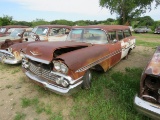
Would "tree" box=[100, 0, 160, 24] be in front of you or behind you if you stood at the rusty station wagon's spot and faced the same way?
behind

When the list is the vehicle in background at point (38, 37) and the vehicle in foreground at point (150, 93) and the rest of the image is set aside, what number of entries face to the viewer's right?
0

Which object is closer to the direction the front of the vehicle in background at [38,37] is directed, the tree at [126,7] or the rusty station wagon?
the rusty station wagon

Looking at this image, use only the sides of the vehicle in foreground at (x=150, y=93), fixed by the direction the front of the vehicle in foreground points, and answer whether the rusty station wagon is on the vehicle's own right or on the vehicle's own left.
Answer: on the vehicle's own right

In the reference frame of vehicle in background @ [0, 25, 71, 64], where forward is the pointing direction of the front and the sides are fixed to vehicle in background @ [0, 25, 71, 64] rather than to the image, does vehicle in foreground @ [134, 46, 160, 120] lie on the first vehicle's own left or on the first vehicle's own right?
on the first vehicle's own left

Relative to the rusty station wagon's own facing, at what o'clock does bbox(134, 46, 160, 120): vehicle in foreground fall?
The vehicle in foreground is roughly at 9 o'clock from the rusty station wagon.

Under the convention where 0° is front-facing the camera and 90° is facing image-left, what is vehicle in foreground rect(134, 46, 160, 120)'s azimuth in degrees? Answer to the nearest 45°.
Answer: approximately 45°

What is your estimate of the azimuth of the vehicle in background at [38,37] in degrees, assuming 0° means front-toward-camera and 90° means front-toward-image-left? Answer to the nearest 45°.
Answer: approximately 45°

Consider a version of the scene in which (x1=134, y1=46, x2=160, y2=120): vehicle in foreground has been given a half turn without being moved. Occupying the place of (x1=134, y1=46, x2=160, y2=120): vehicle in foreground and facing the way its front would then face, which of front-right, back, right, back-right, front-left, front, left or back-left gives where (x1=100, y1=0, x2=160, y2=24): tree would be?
front-left

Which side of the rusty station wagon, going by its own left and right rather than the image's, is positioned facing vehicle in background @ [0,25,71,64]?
right

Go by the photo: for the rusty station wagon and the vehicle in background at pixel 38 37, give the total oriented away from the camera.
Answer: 0

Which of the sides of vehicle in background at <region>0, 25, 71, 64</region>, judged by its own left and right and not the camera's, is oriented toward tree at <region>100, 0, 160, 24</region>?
back

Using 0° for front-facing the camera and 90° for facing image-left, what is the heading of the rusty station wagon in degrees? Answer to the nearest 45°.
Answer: approximately 45°
